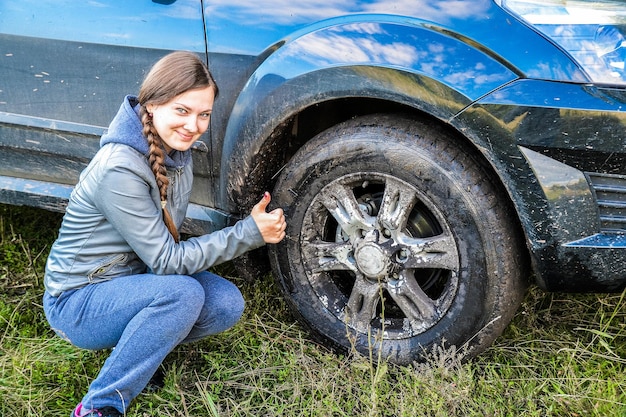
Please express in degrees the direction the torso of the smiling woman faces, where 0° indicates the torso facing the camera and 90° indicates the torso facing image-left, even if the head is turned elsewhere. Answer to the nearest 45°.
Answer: approximately 270°

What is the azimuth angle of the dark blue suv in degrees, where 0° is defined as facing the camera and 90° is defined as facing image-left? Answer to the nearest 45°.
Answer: approximately 315°
